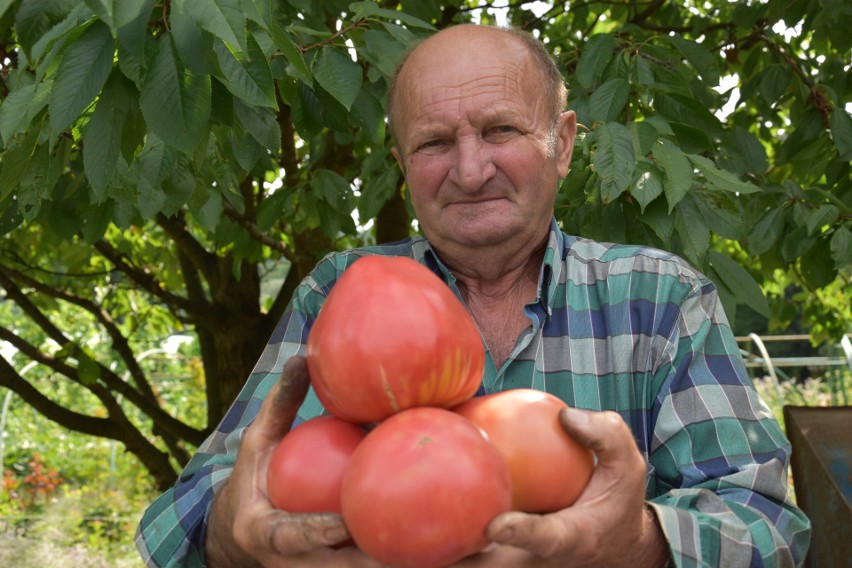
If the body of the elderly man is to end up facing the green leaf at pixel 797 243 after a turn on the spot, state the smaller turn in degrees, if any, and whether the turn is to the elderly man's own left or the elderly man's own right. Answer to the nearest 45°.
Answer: approximately 135° to the elderly man's own left

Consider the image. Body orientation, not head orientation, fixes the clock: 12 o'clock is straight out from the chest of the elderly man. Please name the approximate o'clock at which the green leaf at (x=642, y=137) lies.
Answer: The green leaf is roughly at 7 o'clock from the elderly man.

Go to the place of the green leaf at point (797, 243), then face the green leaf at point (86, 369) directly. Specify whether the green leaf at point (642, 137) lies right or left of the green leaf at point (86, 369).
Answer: left

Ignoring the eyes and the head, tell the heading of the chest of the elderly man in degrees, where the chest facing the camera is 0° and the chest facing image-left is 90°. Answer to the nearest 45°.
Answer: approximately 0°

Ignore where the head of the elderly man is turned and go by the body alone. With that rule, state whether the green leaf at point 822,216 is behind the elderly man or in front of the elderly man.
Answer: behind

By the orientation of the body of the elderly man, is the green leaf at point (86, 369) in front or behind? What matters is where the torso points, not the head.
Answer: behind
